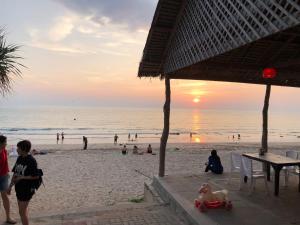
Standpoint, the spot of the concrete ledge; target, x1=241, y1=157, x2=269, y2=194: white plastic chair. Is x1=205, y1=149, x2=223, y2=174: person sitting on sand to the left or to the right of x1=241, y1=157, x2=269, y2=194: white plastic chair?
left

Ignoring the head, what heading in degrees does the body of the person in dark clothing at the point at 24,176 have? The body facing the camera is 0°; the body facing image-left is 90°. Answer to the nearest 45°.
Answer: approximately 45°

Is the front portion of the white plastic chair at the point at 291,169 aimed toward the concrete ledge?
yes

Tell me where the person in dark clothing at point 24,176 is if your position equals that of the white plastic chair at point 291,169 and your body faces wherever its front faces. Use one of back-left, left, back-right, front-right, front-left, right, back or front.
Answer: front

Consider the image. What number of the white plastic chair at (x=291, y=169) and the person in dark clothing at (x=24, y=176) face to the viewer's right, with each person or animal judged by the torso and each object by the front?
0

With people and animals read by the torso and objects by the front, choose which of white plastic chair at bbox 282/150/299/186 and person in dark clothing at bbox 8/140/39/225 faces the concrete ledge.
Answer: the white plastic chair

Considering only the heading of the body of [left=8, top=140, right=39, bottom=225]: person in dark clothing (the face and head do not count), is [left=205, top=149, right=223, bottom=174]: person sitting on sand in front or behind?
behind

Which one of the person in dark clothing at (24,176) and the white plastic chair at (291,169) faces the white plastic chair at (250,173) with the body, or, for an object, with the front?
the white plastic chair at (291,169)

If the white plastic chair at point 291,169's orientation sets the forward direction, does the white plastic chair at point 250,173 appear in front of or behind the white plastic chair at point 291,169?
in front
